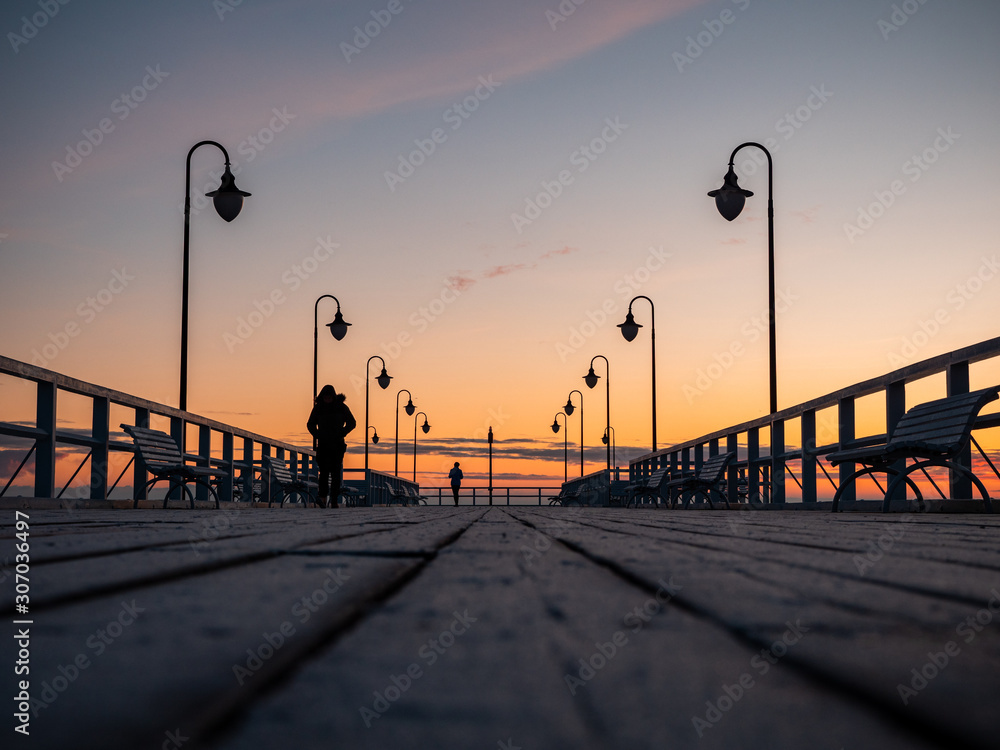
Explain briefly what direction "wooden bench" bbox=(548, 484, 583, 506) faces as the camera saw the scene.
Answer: facing to the left of the viewer

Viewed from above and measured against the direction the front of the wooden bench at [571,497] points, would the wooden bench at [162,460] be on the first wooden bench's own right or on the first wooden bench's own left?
on the first wooden bench's own left

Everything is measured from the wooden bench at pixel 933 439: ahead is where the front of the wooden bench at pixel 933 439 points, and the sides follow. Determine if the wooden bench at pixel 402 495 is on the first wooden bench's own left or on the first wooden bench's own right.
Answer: on the first wooden bench's own right

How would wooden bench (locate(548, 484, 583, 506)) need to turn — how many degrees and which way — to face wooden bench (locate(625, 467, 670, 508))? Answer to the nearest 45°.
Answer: approximately 90° to its left

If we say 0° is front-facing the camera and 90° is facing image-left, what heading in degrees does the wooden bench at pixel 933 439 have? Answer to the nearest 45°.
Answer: approximately 45°

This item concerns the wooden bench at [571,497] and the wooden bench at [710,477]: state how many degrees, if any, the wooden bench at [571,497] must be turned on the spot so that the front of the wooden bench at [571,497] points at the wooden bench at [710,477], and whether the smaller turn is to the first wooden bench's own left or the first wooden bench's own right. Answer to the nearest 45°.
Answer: approximately 90° to the first wooden bench's own left
